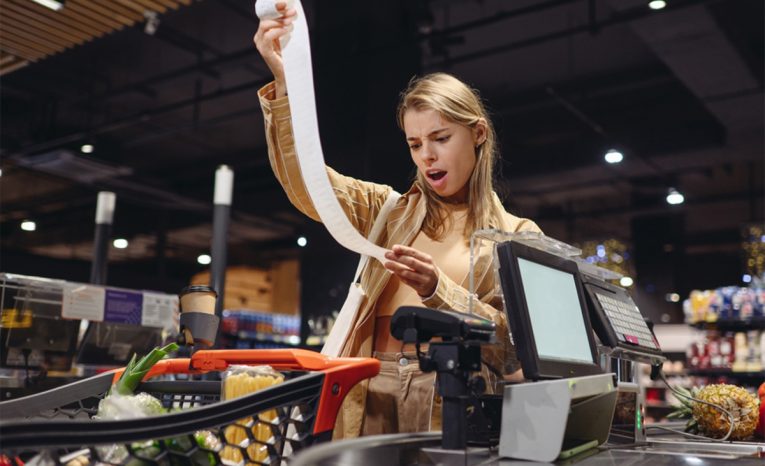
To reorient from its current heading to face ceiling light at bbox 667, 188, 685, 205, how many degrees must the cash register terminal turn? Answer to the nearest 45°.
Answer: approximately 135° to its left

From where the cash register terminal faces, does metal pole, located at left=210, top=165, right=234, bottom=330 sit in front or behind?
behind

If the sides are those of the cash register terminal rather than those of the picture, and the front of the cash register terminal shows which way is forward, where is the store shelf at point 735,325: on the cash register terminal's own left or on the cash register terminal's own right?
on the cash register terminal's own left

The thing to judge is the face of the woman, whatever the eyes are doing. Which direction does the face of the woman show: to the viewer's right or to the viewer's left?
to the viewer's left

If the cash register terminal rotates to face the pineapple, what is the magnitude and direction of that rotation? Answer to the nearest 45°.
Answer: approximately 90° to its left

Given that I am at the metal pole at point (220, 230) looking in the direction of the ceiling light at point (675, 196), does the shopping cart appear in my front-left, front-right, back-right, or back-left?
back-right
